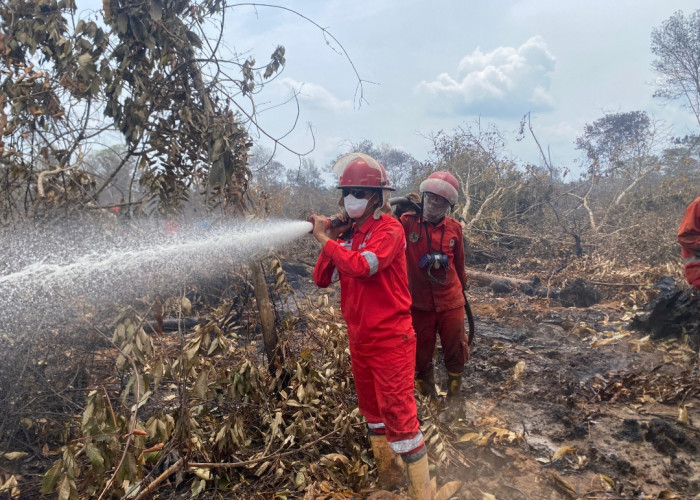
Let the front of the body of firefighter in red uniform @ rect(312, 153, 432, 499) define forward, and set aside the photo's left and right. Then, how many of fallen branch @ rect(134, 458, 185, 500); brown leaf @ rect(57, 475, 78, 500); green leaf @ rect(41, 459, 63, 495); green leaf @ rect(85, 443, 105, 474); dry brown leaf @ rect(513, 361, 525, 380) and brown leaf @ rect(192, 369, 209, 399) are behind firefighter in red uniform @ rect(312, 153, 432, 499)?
1

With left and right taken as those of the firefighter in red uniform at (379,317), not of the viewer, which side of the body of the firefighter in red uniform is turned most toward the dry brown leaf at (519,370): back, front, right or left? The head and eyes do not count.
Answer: back

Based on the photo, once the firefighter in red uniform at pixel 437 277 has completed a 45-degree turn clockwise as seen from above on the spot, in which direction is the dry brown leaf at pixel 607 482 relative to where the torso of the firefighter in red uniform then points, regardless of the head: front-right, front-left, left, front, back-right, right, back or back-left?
left

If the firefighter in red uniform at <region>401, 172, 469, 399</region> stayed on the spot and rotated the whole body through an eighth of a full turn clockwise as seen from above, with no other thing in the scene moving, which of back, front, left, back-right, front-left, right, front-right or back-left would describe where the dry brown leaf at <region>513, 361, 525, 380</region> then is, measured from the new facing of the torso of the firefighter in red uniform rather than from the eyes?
back

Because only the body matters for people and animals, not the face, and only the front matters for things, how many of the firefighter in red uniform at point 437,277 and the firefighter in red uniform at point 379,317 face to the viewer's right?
0

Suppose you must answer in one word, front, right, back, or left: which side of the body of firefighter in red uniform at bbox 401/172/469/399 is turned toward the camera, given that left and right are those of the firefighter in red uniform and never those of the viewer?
front

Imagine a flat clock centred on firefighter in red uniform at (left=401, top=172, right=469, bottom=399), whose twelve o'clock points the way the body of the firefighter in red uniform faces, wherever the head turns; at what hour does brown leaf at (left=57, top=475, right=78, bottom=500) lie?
The brown leaf is roughly at 1 o'clock from the firefighter in red uniform.

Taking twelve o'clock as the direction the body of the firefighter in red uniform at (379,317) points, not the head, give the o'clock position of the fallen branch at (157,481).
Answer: The fallen branch is roughly at 1 o'clock from the firefighter in red uniform.

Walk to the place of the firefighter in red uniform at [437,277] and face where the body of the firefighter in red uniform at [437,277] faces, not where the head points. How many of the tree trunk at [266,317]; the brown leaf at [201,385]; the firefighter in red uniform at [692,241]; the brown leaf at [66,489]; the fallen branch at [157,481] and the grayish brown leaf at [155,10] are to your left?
1

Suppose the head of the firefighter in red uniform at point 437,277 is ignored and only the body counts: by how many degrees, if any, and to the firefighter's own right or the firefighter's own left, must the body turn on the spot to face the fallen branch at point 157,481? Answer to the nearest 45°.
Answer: approximately 45° to the firefighter's own right

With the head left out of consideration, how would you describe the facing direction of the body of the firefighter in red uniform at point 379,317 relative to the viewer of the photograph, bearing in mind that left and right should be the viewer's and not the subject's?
facing the viewer and to the left of the viewer

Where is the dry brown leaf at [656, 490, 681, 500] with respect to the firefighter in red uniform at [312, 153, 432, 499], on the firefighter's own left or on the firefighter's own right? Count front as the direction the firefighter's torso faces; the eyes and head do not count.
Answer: on the firefighter's own left

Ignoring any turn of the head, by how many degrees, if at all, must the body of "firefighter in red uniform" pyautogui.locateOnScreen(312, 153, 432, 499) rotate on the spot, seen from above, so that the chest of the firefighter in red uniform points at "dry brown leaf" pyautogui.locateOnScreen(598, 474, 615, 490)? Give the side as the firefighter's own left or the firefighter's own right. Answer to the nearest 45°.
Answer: approximately 135° to the firefighter's own left

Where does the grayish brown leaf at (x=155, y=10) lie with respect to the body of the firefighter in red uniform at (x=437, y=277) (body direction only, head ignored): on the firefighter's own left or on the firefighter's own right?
on the firefighter's own right

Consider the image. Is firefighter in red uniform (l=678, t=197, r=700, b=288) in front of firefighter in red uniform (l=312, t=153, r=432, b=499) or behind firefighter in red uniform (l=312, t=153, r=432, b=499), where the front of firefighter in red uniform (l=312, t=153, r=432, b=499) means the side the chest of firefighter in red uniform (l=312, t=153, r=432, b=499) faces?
behind
